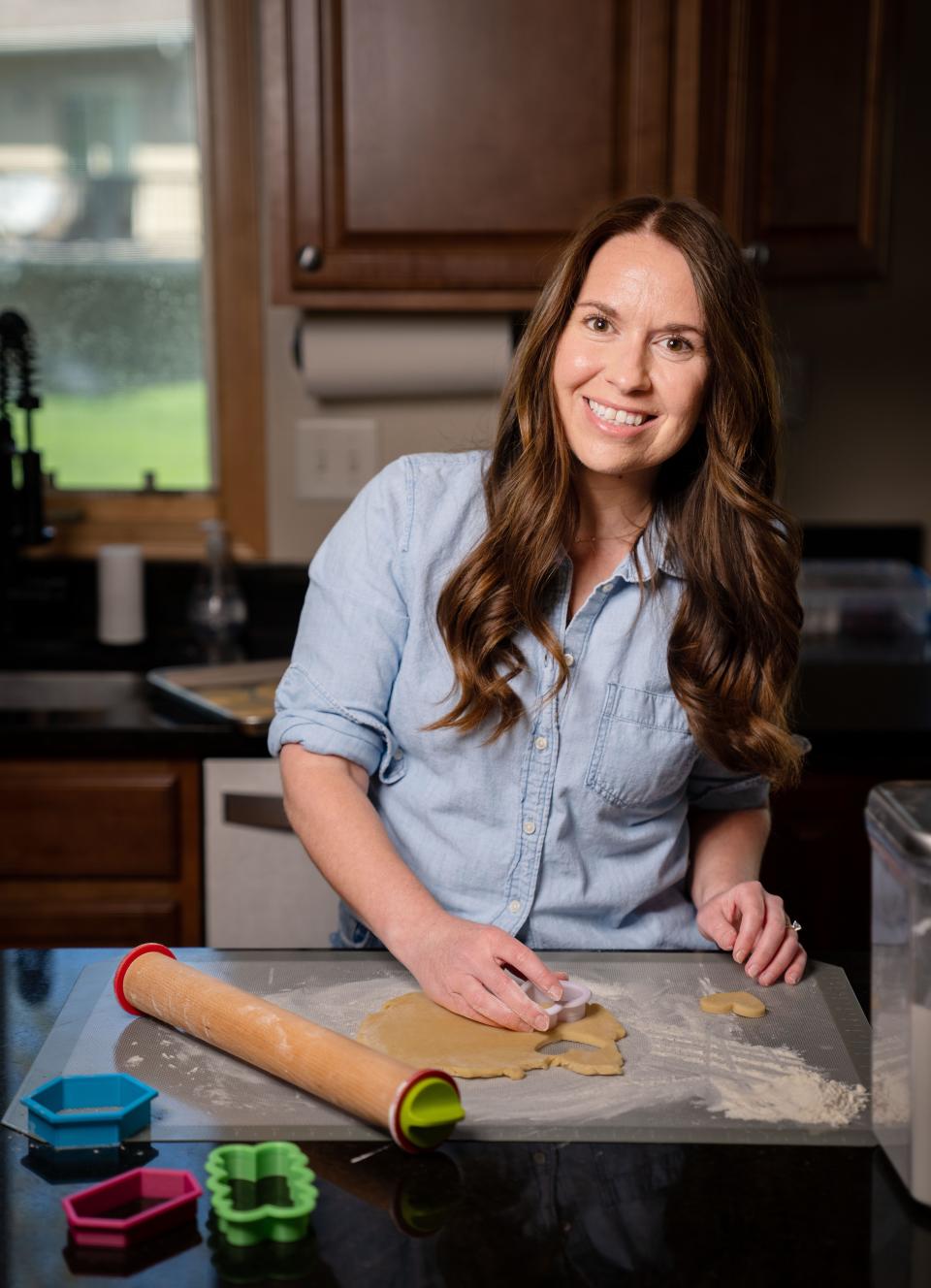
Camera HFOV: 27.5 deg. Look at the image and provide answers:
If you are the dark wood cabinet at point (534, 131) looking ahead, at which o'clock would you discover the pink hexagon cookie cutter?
The pink hexagon cookie cutter is roughly at 12 o'clock from the dark wood cabinet.

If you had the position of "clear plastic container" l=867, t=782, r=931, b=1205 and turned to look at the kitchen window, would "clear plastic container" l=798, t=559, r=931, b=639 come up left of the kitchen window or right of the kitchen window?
right

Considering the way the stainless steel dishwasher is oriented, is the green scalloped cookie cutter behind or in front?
in front

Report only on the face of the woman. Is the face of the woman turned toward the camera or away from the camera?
toward the camera

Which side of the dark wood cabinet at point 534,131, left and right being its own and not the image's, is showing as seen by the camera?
front

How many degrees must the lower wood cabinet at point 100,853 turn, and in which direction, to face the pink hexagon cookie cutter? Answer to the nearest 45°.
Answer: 0° — it already faces it

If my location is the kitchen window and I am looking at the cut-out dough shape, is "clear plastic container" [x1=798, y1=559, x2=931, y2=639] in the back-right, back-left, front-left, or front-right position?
front-left

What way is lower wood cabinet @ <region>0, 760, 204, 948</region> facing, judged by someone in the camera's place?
facing the viewer

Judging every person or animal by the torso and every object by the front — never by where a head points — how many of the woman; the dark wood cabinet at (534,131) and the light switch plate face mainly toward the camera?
3

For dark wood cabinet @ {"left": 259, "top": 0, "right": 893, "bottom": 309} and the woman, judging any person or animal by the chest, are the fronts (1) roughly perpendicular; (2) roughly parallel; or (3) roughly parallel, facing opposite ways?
roughly parallel

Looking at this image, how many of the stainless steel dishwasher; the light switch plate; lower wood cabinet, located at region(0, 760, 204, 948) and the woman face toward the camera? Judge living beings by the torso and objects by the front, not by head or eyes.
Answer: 4

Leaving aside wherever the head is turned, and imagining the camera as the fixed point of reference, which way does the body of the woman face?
toward the camera

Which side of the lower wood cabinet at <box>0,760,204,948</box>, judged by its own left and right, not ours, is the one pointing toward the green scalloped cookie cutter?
front

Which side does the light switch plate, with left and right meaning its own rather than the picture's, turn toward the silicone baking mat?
front
